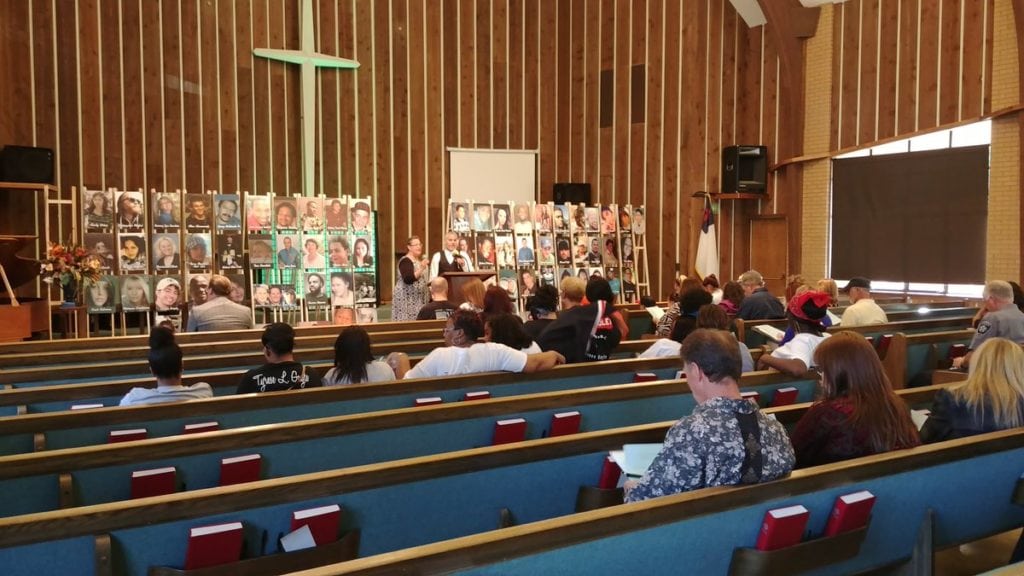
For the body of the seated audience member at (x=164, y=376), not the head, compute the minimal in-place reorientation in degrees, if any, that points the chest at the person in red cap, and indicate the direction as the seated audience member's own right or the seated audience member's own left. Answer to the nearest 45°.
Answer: approximately 90° to the seated audience member's own right

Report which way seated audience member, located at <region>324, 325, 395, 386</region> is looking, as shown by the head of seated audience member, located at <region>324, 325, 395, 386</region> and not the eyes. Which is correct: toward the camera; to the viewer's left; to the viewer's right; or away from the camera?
away from the camera

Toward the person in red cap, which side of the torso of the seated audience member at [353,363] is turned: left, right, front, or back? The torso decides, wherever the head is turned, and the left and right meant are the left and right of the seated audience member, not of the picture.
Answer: right

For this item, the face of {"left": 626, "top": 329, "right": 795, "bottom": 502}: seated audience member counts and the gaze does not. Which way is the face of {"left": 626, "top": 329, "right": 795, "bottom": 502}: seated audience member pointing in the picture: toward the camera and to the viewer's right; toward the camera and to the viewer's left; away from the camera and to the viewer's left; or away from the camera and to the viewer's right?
away from the camera and to the viewer's left

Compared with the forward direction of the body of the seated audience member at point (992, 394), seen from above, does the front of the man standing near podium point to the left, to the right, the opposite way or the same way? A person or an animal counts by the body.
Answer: the opposite way

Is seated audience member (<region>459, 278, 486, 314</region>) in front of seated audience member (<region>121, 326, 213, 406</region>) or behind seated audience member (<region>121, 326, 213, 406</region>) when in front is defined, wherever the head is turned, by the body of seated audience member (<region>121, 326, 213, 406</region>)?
in front

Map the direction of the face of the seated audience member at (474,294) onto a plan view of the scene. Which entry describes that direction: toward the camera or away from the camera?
away from the camera

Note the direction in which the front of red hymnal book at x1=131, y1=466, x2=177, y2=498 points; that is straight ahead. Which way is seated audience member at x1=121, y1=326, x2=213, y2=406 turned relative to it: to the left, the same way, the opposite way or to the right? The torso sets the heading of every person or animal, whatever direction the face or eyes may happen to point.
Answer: the opposite way

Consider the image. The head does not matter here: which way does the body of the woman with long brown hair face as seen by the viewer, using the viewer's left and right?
facing away from the viewer and to the left of the viewer

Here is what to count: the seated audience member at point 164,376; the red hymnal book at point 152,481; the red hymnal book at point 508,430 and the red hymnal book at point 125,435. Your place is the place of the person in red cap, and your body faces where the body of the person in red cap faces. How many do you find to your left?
4
